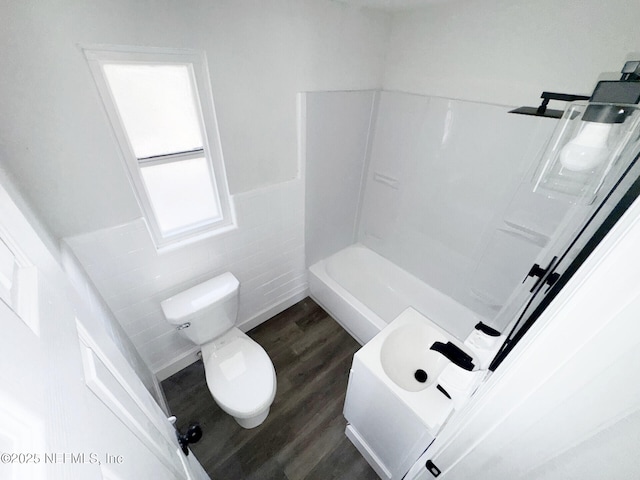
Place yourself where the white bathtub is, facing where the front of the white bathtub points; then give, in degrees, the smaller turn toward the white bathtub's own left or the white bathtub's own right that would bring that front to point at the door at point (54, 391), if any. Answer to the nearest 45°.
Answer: approximately 45° to the white bathtub's own left

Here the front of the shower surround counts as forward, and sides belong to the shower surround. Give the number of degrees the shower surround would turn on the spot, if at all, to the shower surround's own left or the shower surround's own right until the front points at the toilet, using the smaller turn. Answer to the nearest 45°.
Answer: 0° — it already faces it

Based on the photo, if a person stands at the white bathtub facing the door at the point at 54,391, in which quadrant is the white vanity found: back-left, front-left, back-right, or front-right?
front-left

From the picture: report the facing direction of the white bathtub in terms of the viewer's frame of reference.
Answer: facing the viewer and to the left of the viewer

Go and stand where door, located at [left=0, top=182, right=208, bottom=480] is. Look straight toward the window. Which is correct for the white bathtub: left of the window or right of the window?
right

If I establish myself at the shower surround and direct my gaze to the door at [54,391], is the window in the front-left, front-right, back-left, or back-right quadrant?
front-right

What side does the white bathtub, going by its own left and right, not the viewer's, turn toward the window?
front

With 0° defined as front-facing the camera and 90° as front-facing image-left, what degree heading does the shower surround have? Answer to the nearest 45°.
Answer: approximately 45°
